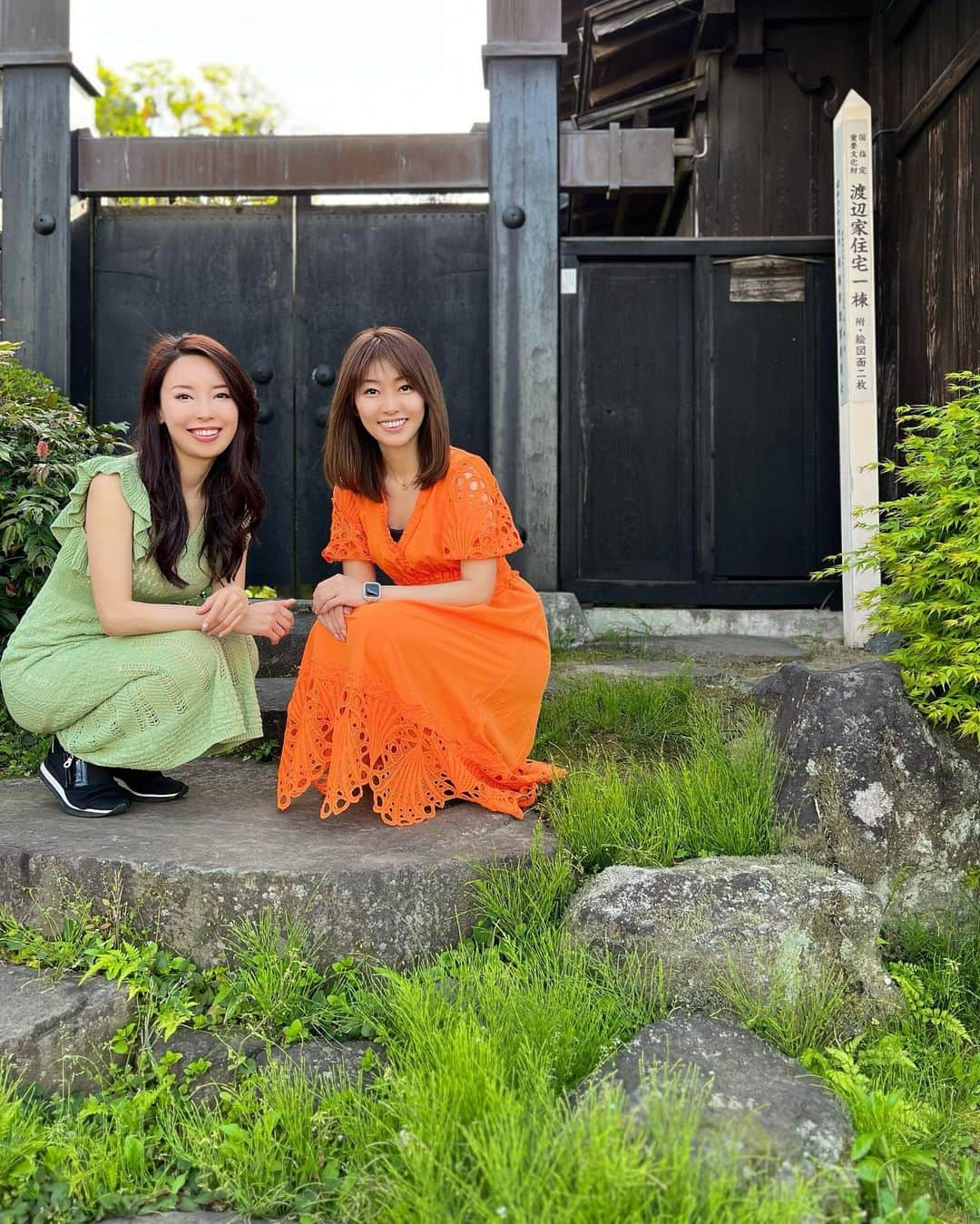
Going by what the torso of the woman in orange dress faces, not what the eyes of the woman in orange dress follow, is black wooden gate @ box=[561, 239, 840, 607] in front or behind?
behind

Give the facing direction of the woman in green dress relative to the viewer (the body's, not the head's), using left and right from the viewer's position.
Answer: facing the viewer and to the right of the viewer

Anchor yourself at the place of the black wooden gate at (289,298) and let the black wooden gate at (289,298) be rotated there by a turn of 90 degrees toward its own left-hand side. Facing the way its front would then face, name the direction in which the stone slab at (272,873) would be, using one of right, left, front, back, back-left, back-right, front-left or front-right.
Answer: right

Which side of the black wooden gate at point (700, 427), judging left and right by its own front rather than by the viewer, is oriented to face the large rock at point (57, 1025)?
front

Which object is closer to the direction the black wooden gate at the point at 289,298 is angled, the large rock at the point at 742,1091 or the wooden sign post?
the large rock

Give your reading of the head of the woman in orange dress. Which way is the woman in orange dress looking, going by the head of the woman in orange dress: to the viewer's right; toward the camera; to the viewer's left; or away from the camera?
toward the camera

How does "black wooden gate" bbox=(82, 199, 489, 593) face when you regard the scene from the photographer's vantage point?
facing the viewer

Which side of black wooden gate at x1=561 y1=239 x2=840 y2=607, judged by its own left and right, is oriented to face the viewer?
front

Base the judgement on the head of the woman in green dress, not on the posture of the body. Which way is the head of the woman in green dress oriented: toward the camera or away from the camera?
toward the camera

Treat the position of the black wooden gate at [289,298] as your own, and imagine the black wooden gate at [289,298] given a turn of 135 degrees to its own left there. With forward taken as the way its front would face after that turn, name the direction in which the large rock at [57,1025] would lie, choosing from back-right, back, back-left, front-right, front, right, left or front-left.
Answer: back-right
